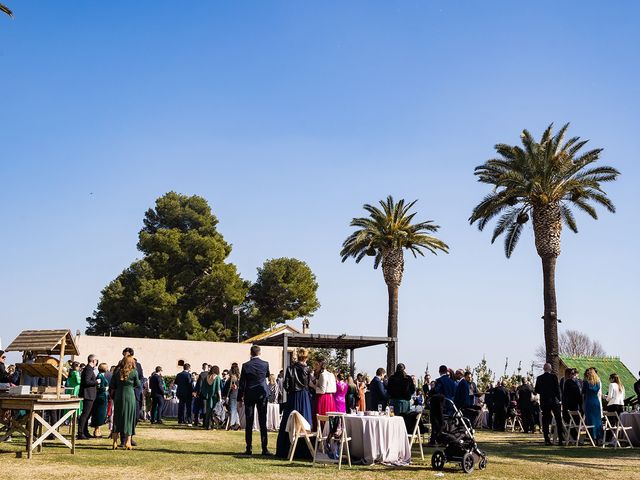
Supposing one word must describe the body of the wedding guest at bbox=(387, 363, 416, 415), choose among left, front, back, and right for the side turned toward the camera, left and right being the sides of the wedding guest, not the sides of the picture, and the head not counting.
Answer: back

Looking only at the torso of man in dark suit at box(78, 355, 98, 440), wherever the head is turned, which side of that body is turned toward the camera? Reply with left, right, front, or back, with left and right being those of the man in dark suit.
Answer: right

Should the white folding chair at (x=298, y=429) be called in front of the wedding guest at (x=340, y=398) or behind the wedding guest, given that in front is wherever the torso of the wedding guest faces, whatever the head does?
behind

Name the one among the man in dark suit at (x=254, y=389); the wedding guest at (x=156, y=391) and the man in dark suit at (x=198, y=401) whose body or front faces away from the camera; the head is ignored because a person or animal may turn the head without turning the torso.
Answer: the man in dark suit at (x=254, y=389)

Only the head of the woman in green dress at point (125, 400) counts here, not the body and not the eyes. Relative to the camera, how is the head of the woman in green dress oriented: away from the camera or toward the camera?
away from the camera
